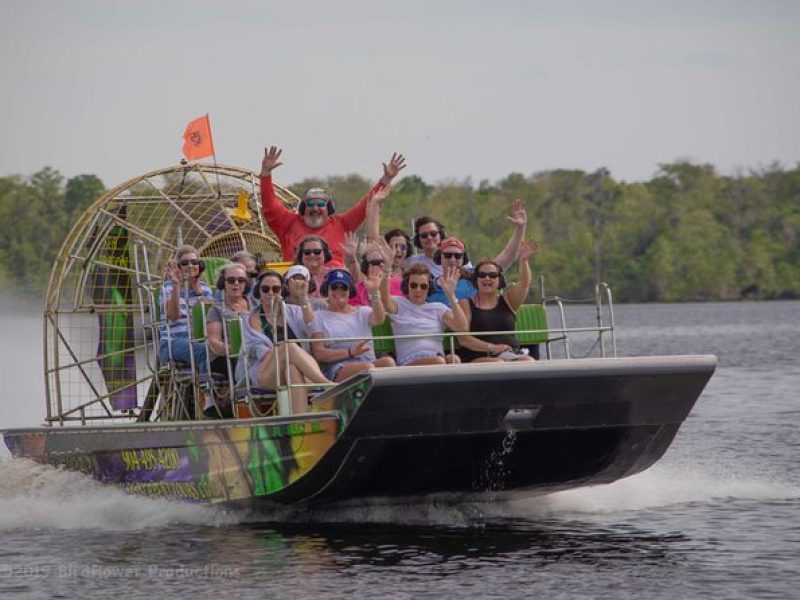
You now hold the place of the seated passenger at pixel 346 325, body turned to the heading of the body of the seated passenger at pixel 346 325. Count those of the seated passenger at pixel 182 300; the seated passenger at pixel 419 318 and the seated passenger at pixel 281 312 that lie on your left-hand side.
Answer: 1

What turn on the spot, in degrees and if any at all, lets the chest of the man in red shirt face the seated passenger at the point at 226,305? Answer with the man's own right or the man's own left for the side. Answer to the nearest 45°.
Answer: approximately 45° to the man's own right

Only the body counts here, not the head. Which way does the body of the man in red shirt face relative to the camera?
toward the camera

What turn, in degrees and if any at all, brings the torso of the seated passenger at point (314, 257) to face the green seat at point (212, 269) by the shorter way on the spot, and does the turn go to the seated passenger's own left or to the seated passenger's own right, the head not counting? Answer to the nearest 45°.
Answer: approximately 135° to the seated passenger's own right

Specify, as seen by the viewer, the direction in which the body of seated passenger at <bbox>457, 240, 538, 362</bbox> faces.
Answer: toward the camera

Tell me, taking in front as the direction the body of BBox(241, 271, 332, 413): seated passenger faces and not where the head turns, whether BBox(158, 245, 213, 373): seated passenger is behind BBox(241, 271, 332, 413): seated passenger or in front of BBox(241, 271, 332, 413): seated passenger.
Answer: behind

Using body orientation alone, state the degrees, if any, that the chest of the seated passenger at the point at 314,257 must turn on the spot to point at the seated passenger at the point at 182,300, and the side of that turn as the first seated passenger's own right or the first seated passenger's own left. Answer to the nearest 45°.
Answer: approximately 135° to the first seated passenger's own right

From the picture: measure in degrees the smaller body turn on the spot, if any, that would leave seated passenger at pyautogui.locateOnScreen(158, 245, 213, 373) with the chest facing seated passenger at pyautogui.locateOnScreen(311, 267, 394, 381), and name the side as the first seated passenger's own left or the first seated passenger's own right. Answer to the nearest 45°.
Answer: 0° — they already face them

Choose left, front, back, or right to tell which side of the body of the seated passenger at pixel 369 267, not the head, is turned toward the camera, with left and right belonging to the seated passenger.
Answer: front

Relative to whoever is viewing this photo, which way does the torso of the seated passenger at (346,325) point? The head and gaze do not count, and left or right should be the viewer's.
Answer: facing the viewer
